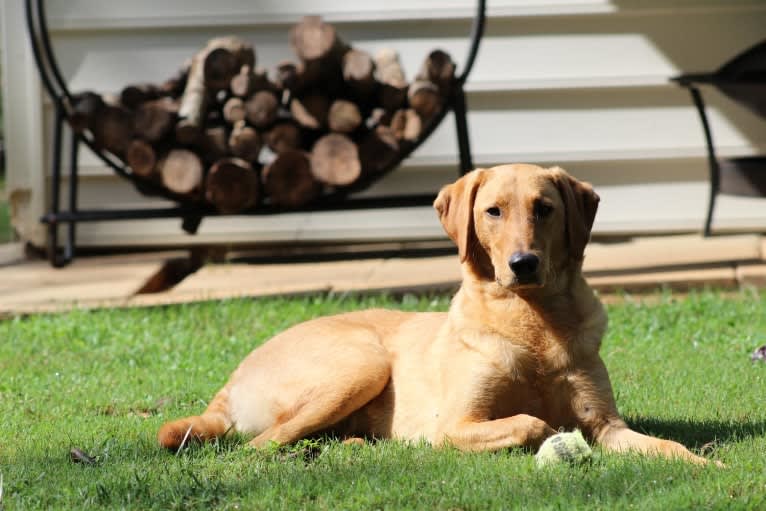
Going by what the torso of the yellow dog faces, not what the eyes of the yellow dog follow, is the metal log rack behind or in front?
behind

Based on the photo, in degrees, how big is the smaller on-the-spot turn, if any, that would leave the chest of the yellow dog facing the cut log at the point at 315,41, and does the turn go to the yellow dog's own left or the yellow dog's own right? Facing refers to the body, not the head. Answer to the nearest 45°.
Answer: approximately 135° to the yellow dog's own left

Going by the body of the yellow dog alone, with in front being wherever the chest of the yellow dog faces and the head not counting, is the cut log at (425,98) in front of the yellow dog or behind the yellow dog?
behind

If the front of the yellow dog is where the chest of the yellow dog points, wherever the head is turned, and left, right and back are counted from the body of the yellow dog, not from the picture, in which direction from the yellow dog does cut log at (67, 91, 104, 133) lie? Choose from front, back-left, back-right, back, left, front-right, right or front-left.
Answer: back

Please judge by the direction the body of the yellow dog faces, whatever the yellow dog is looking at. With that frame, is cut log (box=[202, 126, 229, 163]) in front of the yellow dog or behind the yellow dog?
behind

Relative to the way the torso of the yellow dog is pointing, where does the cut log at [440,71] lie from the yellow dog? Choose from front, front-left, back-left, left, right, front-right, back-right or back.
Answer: back-left

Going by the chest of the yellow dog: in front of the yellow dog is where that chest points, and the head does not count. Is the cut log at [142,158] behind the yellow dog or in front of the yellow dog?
behind

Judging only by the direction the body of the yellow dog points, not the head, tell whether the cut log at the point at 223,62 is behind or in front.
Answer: behind

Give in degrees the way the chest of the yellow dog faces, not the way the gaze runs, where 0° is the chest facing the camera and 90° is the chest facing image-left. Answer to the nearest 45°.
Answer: approximately 315°

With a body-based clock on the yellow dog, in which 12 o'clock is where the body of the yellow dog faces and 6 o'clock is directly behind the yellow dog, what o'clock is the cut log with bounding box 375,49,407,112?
The cut log is roughly at 7 o'clock from the yellow dog.

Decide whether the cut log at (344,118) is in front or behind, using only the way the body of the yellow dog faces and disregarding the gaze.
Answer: behind
